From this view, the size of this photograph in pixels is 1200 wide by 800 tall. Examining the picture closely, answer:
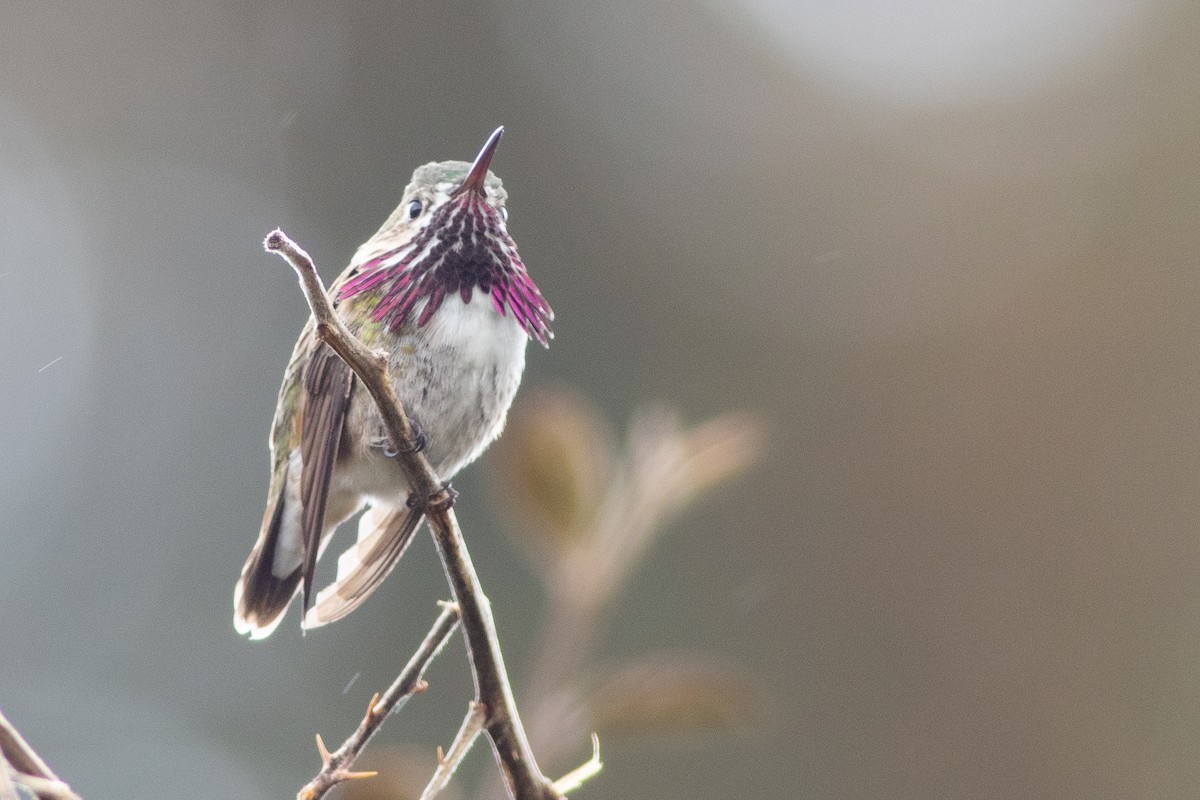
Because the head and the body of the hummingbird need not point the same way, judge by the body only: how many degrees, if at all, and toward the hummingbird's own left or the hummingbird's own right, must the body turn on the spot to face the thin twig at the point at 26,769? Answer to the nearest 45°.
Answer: approximately 45° to the hummingbird's own right

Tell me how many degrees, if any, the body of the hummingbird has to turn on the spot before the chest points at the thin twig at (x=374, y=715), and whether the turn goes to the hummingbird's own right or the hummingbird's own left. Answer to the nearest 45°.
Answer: approximately 45° to the hummingbird's own right

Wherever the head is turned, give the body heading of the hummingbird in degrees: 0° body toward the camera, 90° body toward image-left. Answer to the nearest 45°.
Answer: approximately 315°
